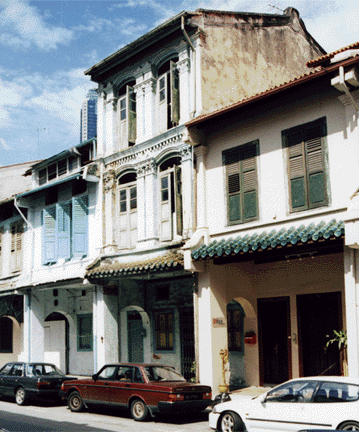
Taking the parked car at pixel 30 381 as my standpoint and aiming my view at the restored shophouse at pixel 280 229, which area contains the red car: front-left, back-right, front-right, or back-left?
front-right

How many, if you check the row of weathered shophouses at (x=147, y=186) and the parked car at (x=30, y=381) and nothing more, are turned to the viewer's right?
0

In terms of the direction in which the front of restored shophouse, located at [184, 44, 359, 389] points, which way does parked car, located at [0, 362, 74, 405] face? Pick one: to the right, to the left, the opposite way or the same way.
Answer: to the right

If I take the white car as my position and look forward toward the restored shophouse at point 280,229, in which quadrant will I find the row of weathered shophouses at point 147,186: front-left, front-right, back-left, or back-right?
front-left

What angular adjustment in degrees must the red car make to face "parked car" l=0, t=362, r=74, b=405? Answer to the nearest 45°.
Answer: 0° — it already faces it

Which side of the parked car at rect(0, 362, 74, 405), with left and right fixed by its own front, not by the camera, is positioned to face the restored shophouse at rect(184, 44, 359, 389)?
back

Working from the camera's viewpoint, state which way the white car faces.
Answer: facing to the left of the viewer

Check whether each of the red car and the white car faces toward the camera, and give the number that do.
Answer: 0

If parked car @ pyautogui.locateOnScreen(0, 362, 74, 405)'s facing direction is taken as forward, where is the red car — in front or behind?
behind

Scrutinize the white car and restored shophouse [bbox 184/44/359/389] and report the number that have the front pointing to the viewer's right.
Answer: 0

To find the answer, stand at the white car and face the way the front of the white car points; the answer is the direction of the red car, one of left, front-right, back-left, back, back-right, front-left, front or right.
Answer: front-right

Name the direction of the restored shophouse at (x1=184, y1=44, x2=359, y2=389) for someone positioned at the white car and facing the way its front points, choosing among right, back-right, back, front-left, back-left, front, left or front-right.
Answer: right

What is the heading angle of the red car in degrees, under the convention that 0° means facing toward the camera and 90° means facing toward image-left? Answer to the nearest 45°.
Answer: approximately 135°

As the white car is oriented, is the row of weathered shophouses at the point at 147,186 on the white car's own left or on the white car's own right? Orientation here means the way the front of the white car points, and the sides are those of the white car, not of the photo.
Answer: on the white car's own right
